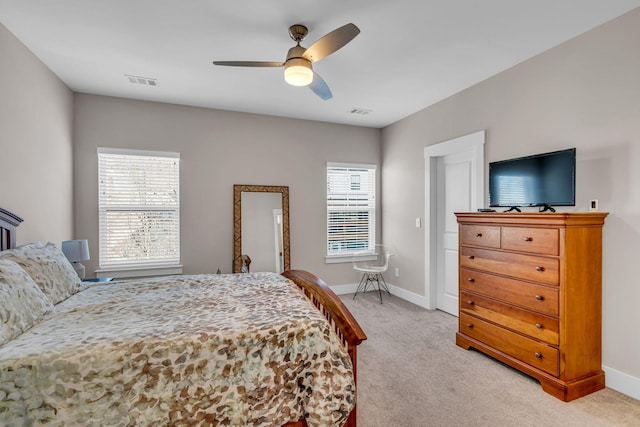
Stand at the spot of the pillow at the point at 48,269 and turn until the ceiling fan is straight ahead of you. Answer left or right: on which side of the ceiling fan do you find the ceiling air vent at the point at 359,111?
left

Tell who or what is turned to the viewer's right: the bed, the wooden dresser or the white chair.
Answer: the bed

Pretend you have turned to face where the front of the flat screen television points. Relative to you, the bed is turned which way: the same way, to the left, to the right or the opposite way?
the opposite way

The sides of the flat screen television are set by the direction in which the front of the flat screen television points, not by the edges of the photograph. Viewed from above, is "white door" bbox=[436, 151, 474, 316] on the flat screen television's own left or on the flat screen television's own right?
on the flat screen television's own right

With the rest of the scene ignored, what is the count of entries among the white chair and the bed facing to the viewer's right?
1

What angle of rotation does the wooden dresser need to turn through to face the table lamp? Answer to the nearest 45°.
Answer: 0° — it already faces it

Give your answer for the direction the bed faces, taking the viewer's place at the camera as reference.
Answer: facing to the right of the viewer

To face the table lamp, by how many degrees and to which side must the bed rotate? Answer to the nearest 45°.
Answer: approximately 135° to its left

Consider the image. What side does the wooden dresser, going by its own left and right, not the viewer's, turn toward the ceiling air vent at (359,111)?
right
